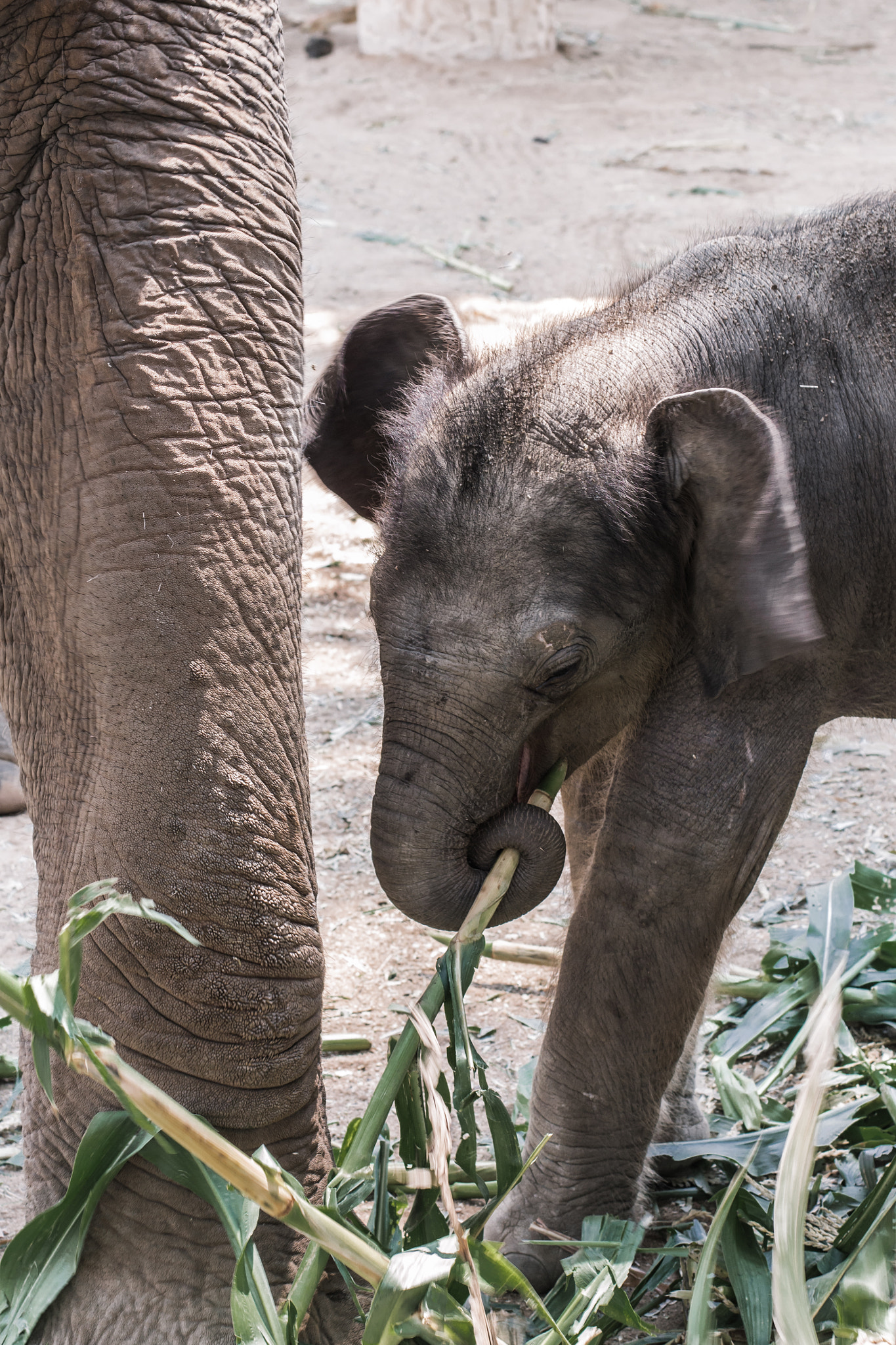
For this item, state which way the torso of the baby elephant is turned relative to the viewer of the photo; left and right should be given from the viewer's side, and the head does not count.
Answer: facing the viewer and to the left of the viewer

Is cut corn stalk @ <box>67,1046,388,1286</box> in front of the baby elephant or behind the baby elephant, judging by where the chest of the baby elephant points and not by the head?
in front

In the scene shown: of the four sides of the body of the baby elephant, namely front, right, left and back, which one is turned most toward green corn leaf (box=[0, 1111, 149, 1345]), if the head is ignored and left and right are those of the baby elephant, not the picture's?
front

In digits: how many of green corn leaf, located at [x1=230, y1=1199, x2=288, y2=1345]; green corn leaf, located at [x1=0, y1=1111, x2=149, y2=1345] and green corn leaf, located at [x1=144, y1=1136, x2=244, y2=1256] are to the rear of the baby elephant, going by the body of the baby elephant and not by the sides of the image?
0

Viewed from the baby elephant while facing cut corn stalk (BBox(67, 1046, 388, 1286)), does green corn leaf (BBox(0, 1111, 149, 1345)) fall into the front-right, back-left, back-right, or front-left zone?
front-right

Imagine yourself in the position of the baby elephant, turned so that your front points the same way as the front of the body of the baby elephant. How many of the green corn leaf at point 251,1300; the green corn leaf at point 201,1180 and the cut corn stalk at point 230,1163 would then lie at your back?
0

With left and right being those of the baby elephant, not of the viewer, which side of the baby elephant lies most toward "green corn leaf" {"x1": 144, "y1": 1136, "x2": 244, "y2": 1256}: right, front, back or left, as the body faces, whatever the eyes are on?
front
